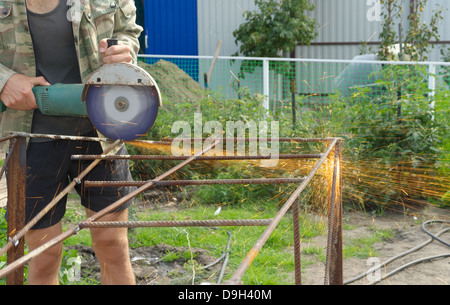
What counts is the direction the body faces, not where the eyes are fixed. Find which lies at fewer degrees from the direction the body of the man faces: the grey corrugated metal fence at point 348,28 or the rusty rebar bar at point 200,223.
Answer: the rusty rebar bar

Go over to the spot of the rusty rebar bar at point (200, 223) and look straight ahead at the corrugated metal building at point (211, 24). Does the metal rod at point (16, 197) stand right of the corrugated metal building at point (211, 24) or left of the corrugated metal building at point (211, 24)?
left

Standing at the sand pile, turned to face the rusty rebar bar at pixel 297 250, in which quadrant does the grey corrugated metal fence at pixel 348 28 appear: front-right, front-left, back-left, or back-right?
back-left

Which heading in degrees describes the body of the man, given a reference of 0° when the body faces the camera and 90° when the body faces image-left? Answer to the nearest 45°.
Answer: approximately 0°

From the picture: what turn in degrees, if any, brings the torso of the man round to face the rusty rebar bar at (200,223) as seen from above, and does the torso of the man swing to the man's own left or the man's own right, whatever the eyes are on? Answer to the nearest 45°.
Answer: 0° — they already face it

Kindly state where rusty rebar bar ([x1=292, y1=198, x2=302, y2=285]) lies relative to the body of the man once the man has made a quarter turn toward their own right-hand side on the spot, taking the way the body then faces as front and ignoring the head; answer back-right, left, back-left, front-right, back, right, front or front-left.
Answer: back-left
